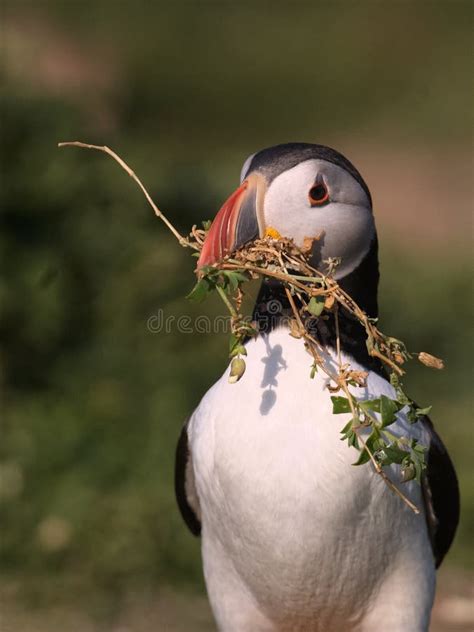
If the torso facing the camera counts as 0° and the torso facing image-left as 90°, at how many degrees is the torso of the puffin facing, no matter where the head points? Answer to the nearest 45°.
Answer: approximately 0°
